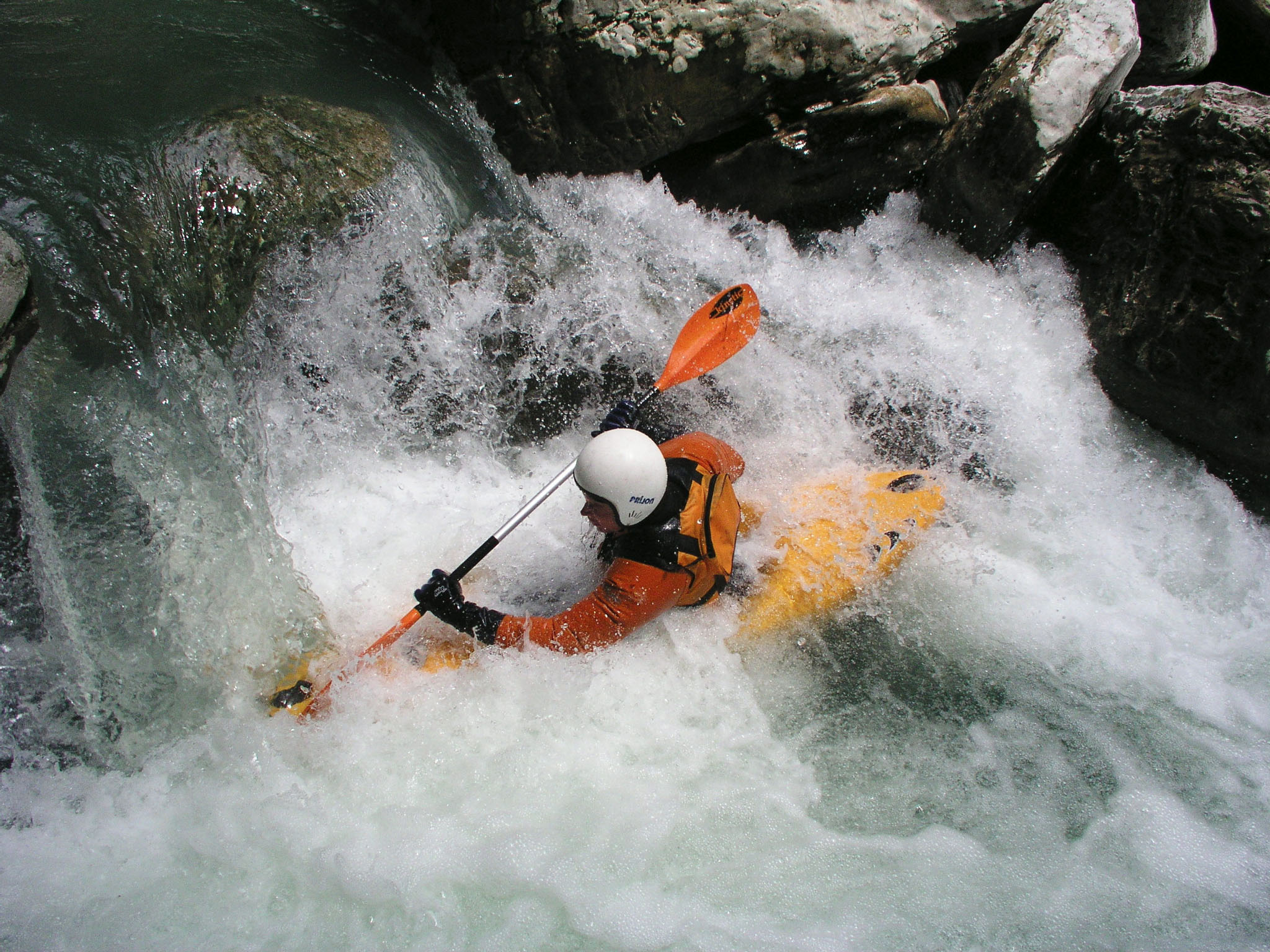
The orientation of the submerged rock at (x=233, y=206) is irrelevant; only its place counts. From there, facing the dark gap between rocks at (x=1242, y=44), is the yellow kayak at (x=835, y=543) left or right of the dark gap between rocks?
right

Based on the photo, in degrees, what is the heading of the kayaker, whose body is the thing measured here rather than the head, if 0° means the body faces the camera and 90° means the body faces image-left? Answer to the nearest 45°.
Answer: approximately 90°

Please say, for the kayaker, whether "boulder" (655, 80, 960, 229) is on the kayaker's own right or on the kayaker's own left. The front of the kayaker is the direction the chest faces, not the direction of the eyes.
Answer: on the kayaker's own right

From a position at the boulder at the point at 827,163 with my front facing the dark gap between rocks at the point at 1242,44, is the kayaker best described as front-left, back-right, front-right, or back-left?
back-right

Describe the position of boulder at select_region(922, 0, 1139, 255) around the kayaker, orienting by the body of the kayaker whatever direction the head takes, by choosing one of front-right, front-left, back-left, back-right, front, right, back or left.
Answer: back-right
